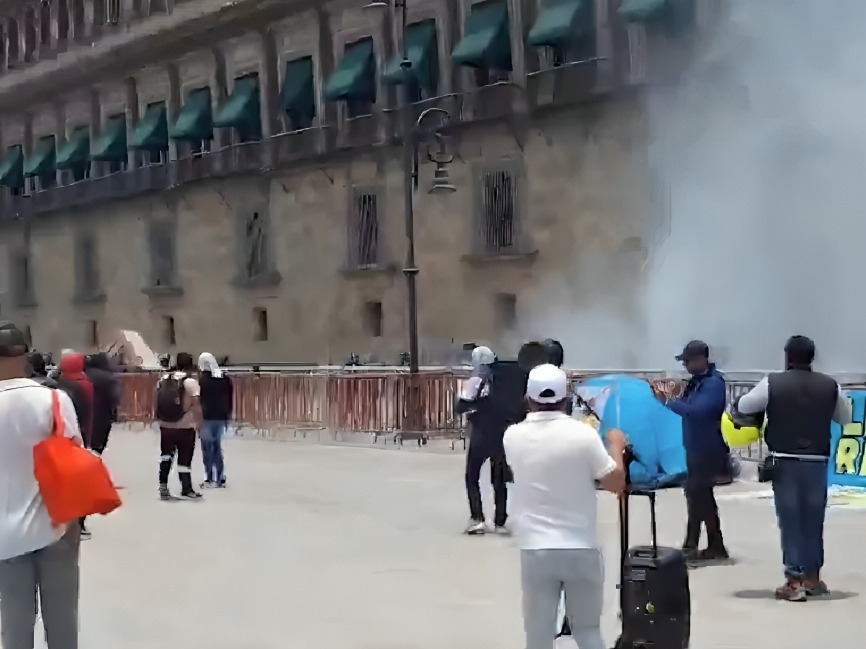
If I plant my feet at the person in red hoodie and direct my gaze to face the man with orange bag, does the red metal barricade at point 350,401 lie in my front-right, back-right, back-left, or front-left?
back-left

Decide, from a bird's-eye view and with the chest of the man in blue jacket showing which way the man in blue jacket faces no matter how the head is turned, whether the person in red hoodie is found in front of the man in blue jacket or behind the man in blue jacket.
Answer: in front

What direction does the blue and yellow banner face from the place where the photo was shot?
facing the viewer

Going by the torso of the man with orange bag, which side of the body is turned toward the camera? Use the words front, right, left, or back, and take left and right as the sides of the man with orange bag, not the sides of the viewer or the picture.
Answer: back

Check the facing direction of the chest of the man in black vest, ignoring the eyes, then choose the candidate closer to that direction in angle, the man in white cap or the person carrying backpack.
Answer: the person carrying backpack

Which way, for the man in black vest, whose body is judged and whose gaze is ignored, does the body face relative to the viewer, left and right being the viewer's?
facing away from the viewer

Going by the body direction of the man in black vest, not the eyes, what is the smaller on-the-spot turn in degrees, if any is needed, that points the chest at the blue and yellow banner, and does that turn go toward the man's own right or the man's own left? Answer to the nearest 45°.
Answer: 0° — they already face it

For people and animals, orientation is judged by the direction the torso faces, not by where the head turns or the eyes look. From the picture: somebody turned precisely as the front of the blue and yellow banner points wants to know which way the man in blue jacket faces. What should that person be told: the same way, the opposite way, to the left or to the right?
to the right

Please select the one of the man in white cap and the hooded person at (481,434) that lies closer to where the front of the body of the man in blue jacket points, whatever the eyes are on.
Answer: the hooded person

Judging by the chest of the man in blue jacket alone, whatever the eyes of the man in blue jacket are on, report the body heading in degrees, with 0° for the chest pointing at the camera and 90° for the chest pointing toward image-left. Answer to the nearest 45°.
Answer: approximately 90°

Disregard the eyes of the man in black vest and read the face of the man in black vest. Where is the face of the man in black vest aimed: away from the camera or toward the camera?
away from the camera

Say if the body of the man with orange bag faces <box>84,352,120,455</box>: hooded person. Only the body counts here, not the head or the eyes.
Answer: yes

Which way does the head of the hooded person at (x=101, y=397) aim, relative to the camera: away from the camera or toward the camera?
away from the camera

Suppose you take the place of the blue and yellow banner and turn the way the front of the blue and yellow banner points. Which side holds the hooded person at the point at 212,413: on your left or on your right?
on your right

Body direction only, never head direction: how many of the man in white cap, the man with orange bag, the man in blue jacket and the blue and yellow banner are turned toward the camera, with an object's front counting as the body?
1

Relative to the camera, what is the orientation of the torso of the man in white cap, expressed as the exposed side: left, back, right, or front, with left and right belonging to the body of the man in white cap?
back

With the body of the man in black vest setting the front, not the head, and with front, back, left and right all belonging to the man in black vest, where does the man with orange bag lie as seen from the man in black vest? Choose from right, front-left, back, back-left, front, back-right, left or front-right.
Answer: back-left
